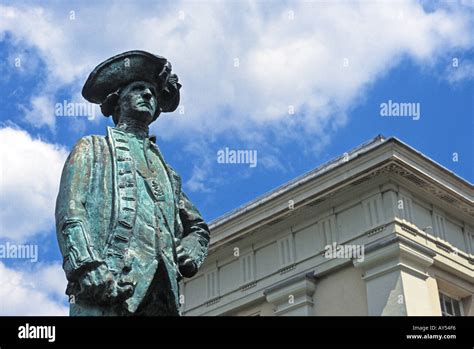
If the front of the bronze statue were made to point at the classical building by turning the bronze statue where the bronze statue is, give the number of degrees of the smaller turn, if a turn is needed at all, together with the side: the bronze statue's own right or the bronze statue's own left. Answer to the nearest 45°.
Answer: approximately 135° to the bronze statue's own left

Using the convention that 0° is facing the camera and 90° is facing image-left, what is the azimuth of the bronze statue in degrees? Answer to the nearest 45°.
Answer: approximately 315°
